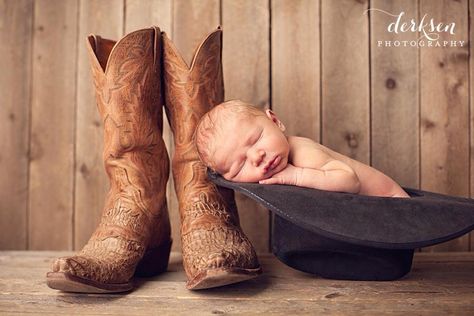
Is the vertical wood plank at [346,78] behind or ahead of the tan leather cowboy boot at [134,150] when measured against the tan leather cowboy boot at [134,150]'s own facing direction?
behind

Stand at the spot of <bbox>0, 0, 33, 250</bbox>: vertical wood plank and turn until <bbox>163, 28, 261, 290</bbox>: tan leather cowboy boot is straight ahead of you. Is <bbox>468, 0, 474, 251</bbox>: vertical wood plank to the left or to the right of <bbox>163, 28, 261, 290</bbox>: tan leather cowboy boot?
left

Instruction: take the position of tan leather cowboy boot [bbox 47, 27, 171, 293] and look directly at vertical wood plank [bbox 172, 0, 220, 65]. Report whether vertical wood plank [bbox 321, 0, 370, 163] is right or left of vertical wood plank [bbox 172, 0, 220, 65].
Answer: right

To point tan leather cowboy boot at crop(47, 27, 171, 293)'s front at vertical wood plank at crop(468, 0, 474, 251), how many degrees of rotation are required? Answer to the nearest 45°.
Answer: approximately 135° to its left

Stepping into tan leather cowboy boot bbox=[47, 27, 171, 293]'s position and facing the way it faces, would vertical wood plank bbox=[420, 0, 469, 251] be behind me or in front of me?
behind

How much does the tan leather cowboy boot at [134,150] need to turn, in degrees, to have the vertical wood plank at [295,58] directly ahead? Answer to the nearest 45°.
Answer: approximately 180°

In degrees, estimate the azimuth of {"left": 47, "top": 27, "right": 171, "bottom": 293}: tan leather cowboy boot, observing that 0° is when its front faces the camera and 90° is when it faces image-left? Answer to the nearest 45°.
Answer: approximately 45°

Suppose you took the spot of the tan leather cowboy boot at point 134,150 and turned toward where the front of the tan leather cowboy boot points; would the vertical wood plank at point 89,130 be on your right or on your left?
on your right

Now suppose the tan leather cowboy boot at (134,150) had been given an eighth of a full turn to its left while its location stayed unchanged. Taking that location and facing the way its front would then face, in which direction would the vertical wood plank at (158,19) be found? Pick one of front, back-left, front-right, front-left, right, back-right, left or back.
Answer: back
